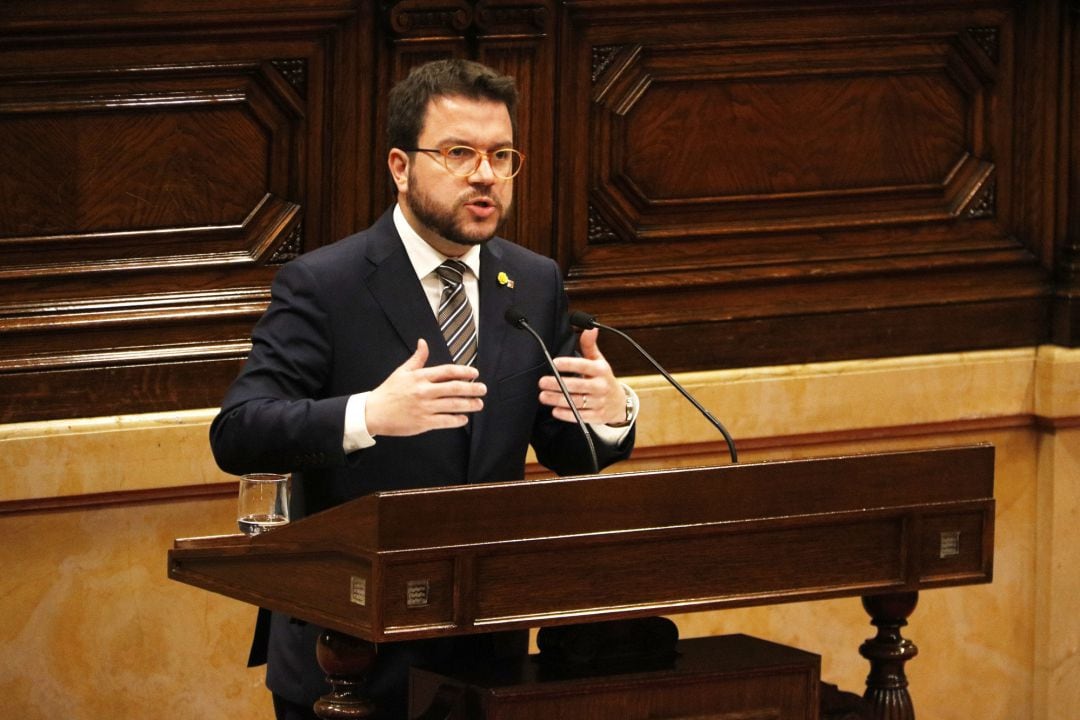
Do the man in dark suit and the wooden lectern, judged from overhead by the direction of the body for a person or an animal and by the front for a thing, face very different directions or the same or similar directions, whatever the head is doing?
same or similar directions

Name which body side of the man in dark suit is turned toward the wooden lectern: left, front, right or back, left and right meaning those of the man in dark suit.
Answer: front

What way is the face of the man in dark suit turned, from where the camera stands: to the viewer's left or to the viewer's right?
to the viewer's right
